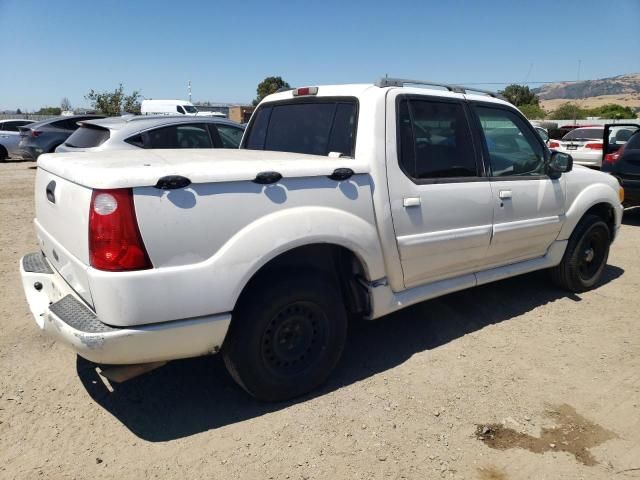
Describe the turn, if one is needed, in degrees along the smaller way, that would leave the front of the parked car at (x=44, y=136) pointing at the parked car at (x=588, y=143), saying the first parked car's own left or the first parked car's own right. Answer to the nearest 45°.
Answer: approximately 90° to the first parked car's own right

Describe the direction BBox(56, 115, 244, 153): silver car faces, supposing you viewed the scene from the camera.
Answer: facing away from the viewer and to the right of the viewer

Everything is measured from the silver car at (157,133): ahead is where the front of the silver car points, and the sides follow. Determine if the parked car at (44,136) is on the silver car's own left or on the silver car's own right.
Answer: on the silver car's own left

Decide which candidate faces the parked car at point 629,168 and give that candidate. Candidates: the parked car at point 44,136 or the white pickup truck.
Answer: the white pickup truck

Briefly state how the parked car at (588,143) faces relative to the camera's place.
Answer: facing away from the viewer and to the right of the viewer

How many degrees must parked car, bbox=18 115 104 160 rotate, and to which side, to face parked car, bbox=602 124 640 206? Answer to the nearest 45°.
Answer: approximately 90° to its right

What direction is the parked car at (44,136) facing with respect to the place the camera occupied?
facing away from the viewer and to the right of the viewer

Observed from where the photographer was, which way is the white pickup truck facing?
facing away from the viewer and to the right of the viewer

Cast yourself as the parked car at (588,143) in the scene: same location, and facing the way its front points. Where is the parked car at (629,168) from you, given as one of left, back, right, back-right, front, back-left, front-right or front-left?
back-right

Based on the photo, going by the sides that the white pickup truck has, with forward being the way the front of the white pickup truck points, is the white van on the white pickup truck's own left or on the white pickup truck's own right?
on the white pickup truck's own left
